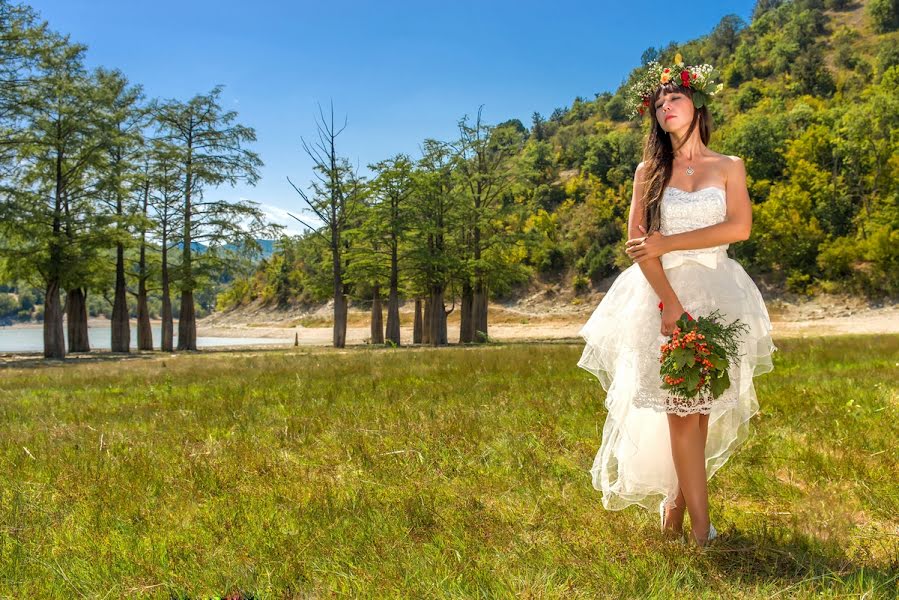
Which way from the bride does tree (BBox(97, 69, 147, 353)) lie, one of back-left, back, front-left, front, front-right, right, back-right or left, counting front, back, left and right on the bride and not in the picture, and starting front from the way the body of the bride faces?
back-right

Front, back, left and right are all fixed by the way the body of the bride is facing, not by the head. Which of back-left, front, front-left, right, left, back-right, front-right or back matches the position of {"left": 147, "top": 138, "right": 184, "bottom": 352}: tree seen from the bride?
back-right

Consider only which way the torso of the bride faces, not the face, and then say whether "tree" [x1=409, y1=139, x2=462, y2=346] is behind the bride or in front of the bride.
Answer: behind

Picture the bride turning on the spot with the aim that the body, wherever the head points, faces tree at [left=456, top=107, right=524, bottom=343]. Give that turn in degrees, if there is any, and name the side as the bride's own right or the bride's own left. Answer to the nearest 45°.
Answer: approximately 180°

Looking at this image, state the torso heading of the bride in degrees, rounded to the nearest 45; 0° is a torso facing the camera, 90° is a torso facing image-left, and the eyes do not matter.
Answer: approximately 0°

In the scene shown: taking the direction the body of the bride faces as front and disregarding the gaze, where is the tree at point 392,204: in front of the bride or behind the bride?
behind
